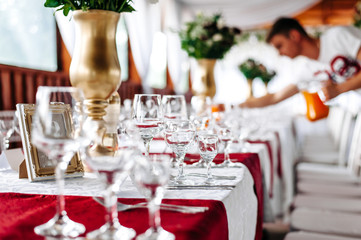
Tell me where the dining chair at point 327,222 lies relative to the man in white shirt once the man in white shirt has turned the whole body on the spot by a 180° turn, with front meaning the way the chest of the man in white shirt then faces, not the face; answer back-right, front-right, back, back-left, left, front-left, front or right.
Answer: right

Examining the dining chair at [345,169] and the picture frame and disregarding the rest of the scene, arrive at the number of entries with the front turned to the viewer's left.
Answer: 1

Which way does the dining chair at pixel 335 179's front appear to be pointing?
to the viewer's left

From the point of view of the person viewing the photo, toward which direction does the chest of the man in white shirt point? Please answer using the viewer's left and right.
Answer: facing to the left of the viewer

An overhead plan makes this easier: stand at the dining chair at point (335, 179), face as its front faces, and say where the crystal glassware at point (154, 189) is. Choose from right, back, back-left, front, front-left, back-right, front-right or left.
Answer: left

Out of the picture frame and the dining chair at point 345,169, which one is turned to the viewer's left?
the dining chair
